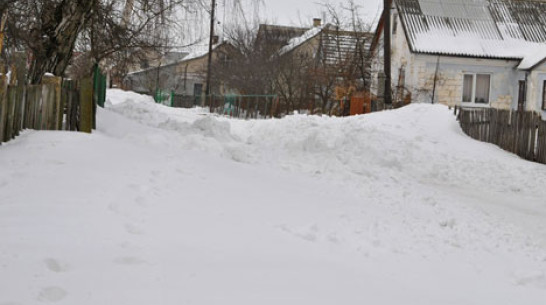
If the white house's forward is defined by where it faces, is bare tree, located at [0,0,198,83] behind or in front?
in front

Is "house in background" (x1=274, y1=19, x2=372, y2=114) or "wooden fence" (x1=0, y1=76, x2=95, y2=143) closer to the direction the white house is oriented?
the wooden fence

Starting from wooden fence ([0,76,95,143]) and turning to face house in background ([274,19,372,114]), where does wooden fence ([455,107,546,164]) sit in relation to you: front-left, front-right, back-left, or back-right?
front-right

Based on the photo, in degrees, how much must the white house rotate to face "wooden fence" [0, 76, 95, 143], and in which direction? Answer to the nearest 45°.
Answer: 0° — it already faces it

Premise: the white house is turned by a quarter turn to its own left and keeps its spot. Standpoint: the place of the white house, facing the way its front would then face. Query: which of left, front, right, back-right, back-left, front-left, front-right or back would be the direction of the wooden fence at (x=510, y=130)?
right

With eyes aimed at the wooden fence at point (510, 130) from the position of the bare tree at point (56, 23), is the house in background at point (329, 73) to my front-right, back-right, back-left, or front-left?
front-left

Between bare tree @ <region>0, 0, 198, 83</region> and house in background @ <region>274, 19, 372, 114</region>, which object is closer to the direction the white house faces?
the bare tree

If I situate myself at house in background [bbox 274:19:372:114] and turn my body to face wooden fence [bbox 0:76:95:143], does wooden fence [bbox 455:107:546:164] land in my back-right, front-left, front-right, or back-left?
front-left

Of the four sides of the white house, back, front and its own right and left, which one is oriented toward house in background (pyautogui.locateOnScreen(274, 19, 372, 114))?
right

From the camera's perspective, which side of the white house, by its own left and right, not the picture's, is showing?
front
